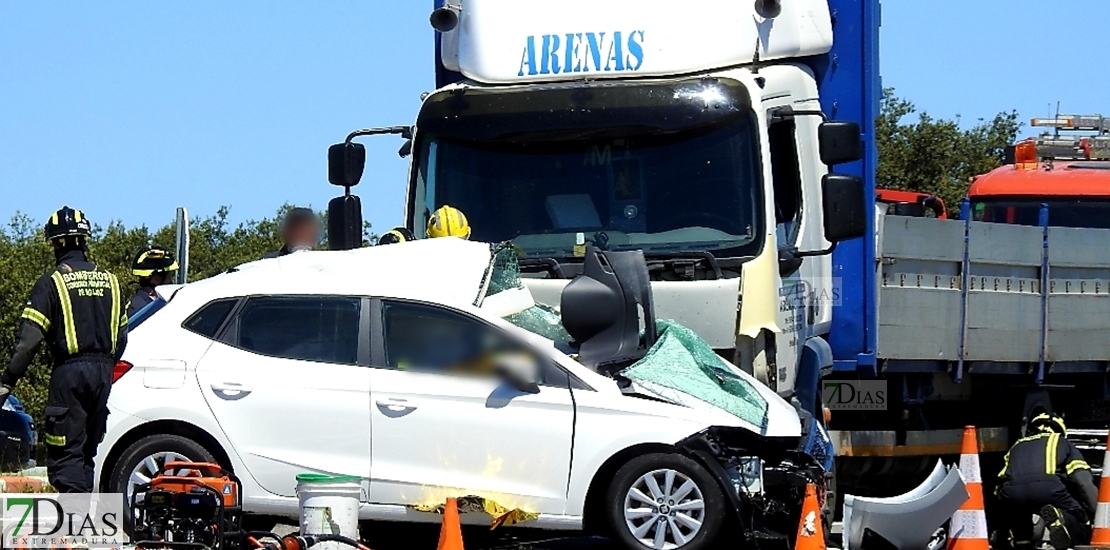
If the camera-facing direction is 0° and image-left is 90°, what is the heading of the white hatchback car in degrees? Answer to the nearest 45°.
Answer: approximately 270°

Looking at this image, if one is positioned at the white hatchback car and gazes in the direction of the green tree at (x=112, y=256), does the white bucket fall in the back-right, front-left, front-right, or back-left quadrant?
back-left

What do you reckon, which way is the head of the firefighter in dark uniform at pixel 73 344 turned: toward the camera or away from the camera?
away from the camera

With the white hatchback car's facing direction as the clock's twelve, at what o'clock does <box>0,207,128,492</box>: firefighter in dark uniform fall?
The firefighter in dark uniform is roughly at 6 o'clock from the white hatchback car.

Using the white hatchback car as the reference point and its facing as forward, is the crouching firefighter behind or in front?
in front
